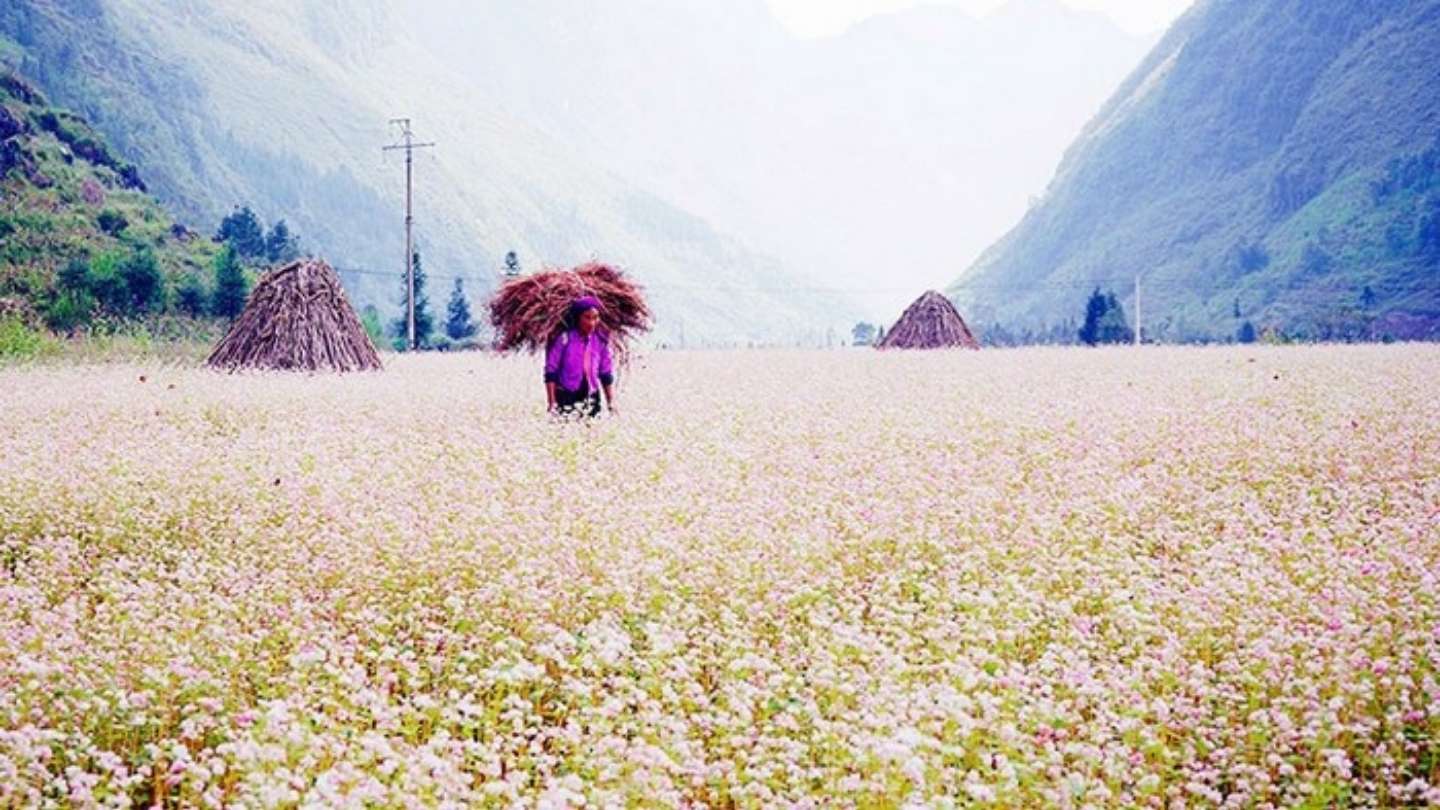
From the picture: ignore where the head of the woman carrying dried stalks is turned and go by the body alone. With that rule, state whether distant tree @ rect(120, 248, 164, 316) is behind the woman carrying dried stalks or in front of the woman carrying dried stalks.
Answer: behind

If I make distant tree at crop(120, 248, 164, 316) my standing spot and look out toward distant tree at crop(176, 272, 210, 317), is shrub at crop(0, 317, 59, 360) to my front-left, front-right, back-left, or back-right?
back-right

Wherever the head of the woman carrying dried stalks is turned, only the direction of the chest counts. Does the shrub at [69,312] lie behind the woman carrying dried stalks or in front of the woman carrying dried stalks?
behind

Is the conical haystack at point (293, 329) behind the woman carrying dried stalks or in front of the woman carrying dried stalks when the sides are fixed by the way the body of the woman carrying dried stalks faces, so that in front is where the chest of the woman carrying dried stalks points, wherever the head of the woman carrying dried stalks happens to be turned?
behind

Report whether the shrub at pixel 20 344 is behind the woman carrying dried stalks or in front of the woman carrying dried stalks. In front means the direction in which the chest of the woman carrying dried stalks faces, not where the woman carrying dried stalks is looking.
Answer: behind

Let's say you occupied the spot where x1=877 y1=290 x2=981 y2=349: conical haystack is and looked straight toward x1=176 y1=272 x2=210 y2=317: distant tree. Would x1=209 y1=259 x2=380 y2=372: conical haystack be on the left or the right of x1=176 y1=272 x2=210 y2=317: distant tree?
left

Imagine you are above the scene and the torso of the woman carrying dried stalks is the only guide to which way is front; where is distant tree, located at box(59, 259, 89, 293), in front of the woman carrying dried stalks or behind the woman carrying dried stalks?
behind

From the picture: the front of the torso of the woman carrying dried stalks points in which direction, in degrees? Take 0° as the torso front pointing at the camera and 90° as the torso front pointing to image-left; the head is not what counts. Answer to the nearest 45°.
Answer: approximately 315°
